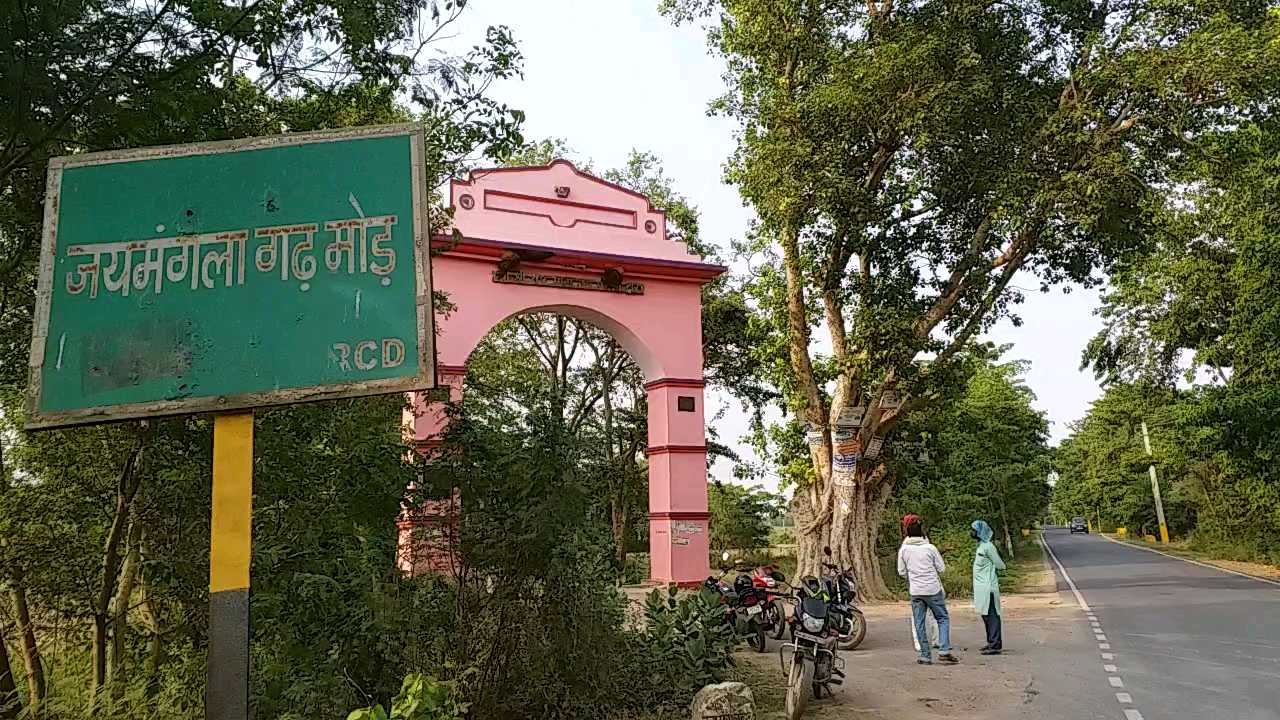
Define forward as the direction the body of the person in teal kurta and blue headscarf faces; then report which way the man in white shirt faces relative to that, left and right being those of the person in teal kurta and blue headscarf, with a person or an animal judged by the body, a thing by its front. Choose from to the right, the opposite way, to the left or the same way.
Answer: to the right

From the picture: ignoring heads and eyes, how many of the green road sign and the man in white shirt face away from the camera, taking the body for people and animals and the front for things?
1

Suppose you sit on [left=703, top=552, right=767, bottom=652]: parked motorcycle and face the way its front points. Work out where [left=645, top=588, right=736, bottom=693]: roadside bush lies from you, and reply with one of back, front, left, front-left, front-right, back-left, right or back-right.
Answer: back-left

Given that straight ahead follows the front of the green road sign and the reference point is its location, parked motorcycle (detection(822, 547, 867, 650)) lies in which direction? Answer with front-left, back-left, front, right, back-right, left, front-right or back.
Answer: back-left

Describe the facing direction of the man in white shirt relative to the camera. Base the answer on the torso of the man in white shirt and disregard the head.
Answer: away from the camera

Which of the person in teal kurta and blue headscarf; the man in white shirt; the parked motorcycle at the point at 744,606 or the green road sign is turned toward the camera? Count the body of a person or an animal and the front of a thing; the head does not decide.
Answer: the green road sign

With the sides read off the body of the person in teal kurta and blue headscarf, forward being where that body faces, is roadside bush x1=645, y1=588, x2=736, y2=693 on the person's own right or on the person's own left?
on the person's own left

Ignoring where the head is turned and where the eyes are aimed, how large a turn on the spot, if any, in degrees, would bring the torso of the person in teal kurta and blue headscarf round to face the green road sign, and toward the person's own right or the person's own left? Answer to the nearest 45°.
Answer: approximately 90° to the person's own left

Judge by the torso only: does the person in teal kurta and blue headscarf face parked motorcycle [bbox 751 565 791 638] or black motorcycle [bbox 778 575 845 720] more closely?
the parked motorcycle

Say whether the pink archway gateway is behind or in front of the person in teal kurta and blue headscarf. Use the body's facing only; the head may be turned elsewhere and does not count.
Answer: in front

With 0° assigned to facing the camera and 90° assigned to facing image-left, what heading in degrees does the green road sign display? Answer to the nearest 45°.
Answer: approximately 0°

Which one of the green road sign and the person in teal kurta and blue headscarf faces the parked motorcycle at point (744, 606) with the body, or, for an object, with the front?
the person in teal kurta and blue headscarf

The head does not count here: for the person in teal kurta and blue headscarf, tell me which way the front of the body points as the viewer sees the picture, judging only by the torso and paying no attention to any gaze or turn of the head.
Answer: to the viewer's left

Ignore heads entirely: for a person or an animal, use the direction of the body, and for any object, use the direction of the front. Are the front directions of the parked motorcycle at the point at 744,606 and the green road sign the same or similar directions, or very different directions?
very different directions

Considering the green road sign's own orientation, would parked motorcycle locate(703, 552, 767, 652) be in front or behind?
behind

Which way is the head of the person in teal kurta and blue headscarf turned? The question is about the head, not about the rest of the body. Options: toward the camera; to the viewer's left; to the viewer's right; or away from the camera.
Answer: to the viewer's left
